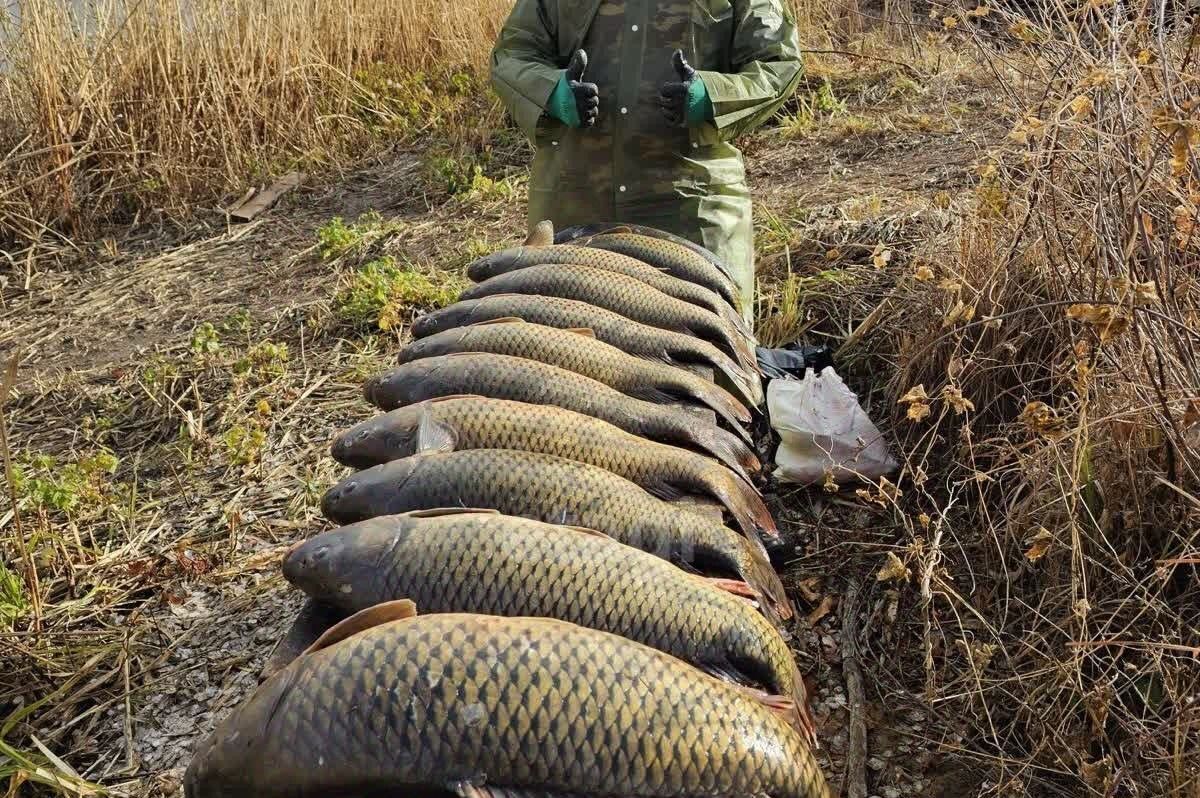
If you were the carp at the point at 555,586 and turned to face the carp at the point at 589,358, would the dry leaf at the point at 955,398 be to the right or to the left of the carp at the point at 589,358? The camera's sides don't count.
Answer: right

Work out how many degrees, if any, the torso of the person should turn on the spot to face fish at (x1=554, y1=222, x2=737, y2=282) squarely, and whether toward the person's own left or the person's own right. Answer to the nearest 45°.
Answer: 0° — they already face it

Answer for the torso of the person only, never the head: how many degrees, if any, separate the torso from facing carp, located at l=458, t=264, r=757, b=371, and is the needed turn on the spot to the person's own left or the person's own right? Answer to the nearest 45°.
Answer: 0° — they already face it

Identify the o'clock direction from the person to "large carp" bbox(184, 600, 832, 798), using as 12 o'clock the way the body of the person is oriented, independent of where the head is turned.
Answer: The large carp is roughly at 12 o'clock from the person.

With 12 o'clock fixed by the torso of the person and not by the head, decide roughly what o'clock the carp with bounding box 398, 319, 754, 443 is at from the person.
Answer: The carp is roughly at 12 o'clock from the person.

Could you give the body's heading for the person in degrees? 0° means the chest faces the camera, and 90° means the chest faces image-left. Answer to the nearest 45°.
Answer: approximately 0°

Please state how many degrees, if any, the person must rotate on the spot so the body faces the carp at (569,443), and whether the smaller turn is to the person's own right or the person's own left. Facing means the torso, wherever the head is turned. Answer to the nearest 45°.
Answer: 0° — they already face it

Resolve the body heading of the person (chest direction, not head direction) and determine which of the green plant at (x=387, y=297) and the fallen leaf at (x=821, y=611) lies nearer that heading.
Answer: the fallen leaf
